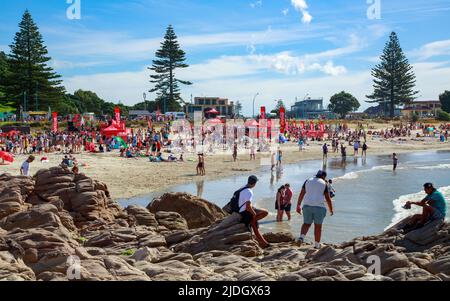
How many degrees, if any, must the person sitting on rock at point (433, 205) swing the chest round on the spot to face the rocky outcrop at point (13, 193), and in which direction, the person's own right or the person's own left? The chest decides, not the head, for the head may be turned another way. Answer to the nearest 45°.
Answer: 0° — they already face it

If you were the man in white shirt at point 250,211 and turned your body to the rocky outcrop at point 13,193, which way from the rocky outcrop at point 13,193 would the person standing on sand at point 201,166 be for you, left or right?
right

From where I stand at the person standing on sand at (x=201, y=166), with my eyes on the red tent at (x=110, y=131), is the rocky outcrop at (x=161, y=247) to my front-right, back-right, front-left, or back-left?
back-left

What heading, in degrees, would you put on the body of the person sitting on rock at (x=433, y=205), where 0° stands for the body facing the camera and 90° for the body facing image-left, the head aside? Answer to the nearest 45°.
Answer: approximately 90°

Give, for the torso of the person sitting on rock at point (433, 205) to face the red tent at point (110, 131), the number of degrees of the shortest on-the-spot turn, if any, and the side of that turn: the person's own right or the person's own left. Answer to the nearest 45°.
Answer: approximately 45° to the person's own right

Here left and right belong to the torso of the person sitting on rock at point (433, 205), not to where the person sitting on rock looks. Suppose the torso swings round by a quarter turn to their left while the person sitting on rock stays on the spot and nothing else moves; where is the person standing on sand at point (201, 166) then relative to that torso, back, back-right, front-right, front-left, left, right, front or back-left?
back-right

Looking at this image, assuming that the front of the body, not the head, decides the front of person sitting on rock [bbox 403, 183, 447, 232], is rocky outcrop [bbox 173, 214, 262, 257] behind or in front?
in front

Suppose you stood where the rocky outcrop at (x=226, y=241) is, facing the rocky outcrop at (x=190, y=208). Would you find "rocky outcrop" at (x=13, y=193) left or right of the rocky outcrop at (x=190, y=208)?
left

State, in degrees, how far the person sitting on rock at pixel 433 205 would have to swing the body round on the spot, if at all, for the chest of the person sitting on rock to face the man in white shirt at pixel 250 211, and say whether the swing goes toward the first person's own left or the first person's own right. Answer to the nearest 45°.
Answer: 0° — they already face them

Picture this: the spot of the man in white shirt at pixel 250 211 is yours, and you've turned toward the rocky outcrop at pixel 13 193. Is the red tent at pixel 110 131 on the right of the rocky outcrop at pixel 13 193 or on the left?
right
